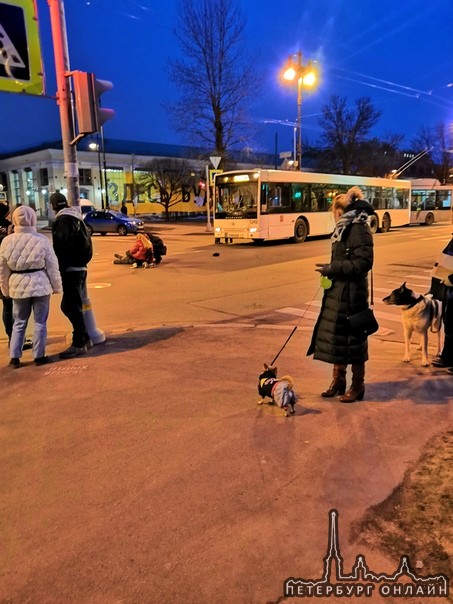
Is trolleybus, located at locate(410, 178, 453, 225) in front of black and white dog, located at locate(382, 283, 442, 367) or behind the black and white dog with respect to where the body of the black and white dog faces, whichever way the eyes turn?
behind

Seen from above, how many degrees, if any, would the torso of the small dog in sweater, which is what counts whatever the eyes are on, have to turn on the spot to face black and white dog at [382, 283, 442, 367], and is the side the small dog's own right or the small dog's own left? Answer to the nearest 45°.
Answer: approximately 90° to the small dog's own right

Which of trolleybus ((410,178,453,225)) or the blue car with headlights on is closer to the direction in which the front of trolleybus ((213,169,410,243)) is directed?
the blue car with headlights on

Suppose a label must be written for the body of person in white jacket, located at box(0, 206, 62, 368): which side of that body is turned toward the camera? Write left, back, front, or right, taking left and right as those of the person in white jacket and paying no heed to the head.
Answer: back

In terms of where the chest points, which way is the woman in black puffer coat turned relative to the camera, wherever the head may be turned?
to the viewer's left

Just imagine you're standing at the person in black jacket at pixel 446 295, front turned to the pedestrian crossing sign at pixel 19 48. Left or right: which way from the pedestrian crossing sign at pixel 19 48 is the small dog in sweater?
left

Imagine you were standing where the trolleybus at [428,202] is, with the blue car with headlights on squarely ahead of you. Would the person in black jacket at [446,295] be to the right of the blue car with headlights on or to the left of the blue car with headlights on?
left

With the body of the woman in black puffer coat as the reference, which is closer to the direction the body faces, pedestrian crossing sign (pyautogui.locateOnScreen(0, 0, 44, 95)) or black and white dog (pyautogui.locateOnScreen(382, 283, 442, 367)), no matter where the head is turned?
the pedestrian crossing sign

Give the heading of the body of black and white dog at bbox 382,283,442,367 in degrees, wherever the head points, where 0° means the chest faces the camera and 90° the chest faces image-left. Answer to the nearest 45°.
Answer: approximately 45°

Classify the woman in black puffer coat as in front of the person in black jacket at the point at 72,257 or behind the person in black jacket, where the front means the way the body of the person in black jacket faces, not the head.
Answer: behind
